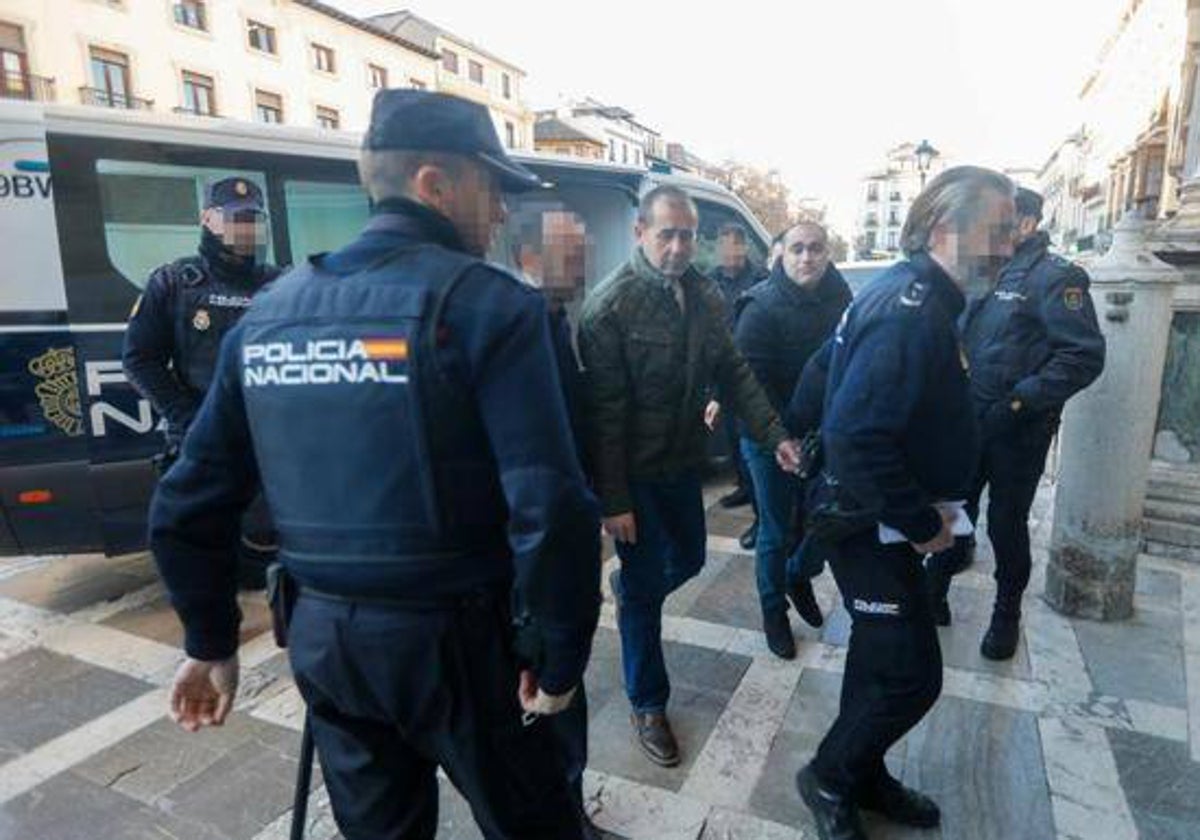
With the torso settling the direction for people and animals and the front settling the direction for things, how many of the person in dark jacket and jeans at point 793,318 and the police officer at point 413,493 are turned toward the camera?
1

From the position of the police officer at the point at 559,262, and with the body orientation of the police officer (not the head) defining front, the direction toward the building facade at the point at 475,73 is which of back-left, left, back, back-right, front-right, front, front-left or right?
back-left

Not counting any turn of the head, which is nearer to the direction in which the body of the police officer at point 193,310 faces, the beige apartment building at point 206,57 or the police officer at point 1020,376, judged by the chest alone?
the police officer

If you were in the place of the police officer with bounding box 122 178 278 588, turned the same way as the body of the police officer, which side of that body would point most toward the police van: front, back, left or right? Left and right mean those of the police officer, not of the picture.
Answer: back

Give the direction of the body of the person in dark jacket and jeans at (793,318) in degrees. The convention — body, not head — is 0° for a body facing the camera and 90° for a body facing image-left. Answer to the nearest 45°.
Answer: approximately 0°

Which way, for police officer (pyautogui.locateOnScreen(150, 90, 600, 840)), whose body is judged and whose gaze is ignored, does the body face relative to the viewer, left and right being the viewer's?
facing away from the viewer and to the right of the viewer

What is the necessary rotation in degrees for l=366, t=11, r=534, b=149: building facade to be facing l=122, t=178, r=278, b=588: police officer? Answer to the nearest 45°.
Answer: approximately 45° to its right

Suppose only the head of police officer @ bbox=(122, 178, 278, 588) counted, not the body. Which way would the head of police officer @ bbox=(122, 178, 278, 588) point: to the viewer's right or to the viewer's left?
to the viewer's right
